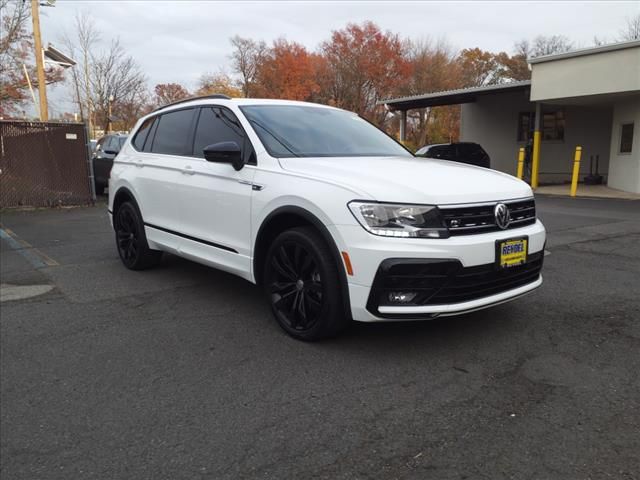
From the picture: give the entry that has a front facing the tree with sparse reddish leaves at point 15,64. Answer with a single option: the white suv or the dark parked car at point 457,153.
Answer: the dark parked car

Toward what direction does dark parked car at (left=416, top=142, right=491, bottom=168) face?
to the viewer's left

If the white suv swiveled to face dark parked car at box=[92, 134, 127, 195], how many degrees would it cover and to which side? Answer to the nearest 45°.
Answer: approximately 180°

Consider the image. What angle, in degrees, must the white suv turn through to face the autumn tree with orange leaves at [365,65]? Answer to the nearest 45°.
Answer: approximately 135° to its left

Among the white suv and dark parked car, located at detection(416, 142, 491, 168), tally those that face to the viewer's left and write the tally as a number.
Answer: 1

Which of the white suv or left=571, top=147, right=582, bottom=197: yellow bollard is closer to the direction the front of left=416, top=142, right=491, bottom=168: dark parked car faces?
the white suv

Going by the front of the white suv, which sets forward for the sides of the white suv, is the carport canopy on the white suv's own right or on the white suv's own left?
on the white suv's own left

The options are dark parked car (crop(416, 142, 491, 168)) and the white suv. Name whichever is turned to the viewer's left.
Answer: the dark parked car

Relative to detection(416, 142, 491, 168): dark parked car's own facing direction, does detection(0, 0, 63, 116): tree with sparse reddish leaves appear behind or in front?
in front

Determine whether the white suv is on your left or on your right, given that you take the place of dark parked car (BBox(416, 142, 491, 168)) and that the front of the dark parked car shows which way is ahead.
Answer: on your left

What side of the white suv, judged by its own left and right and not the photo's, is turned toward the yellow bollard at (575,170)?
left

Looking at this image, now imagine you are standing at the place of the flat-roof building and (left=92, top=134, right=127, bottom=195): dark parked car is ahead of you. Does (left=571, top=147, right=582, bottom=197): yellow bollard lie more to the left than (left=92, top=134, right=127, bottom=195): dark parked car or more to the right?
left

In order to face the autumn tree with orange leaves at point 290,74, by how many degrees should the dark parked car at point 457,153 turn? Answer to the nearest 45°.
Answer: approximately 45° to its right

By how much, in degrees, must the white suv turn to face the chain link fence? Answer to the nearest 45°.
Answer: approximately 180°

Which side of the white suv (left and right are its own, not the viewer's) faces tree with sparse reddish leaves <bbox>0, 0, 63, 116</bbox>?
back
